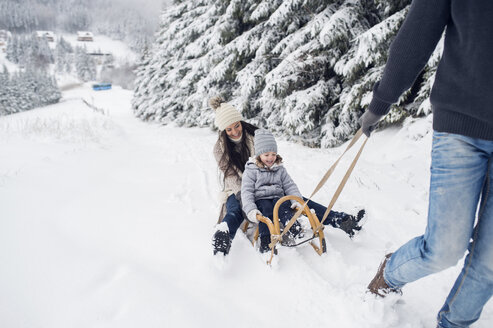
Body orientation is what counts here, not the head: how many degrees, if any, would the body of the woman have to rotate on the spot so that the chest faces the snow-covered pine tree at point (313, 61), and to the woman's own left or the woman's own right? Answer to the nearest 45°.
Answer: approximately 135° to the woman's own left

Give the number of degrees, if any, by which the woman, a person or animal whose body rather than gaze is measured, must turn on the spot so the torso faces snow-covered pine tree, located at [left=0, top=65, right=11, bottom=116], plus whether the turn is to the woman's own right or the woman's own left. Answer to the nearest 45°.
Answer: approximately 180°

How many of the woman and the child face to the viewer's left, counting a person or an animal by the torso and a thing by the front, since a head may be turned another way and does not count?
0

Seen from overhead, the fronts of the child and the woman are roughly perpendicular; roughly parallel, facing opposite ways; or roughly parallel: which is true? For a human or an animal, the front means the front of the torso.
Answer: roughly parallel

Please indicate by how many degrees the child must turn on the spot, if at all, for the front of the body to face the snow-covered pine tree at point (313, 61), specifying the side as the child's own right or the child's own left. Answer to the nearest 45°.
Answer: approximately 135° to the child's own left

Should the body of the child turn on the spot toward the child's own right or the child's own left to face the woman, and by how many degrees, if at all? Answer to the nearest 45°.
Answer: approximately 180°

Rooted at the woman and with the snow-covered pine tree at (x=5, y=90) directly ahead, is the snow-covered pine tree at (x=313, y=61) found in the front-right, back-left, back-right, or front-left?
front-right

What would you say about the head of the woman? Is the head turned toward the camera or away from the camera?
toward the camera

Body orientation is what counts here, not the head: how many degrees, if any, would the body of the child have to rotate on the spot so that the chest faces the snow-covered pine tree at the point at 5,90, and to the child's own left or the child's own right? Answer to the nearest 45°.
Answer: approximately 180°

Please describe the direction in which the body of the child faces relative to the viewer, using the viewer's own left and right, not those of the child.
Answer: facing the viewer and to the right of the viewer
